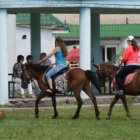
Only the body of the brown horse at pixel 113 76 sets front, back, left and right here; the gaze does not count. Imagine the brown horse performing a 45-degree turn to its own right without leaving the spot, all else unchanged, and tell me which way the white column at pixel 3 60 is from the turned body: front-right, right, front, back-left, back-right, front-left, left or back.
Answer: front

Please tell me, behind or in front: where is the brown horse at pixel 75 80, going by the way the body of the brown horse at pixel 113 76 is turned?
in front

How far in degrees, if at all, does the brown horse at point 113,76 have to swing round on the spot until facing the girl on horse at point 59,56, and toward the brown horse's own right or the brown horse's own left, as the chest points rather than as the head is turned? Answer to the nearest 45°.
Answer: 0° — it already faces them

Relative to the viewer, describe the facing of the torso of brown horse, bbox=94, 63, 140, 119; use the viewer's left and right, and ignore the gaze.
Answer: facing to the left of the viewer

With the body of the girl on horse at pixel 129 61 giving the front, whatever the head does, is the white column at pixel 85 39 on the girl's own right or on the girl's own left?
on the girl's own right

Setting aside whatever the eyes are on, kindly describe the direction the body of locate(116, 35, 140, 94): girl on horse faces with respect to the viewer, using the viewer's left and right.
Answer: facing to the left of the viewer
